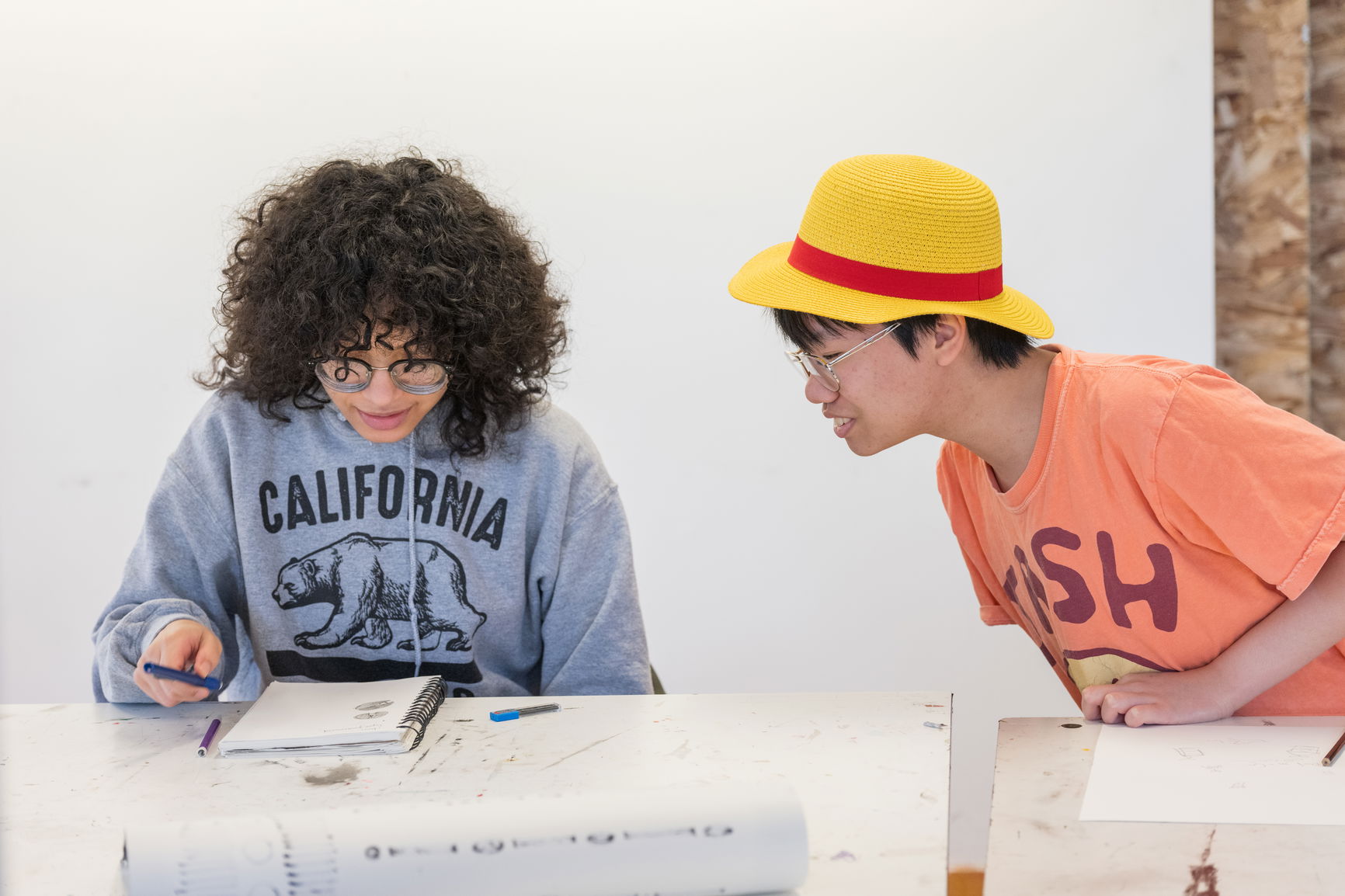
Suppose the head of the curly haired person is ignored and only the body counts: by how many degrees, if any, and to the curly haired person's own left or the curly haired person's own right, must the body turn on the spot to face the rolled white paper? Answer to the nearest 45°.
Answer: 0° — they already face it

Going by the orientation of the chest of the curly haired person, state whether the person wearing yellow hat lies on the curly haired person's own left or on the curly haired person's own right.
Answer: on the curly haired person's own left

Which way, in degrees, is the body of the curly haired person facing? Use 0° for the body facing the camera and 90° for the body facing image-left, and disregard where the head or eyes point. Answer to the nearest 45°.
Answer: approximately 0°
